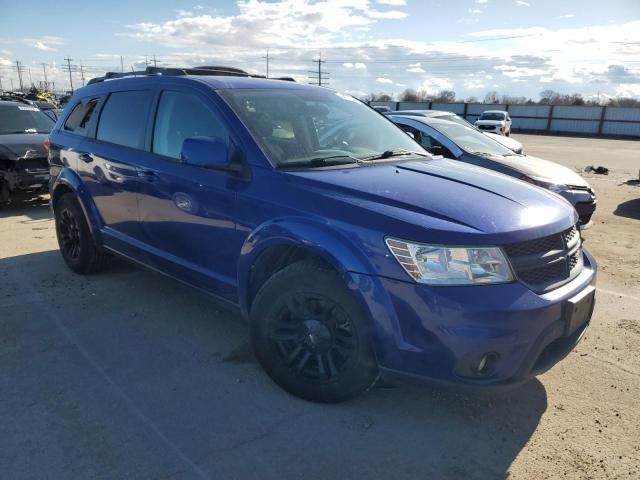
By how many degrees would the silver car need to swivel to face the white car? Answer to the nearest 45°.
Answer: approximately 135° to its left

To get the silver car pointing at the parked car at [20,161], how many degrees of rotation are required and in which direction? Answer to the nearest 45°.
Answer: approximately 135° to its right

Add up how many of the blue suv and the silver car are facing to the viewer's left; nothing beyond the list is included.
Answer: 0

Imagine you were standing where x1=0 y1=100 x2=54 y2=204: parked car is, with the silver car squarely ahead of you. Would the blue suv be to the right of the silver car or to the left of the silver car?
right

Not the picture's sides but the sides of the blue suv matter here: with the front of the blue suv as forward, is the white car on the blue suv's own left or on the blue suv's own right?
on the blue suv's own left

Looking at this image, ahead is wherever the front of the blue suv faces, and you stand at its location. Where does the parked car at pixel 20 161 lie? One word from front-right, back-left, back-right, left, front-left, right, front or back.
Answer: back

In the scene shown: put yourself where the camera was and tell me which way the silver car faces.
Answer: facing the viewer and to the right of the viewer

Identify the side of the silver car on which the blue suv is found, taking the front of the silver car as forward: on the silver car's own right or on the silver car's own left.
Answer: on the silver car's own right

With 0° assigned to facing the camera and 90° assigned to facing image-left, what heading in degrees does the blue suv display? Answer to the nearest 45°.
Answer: approximately 315°
